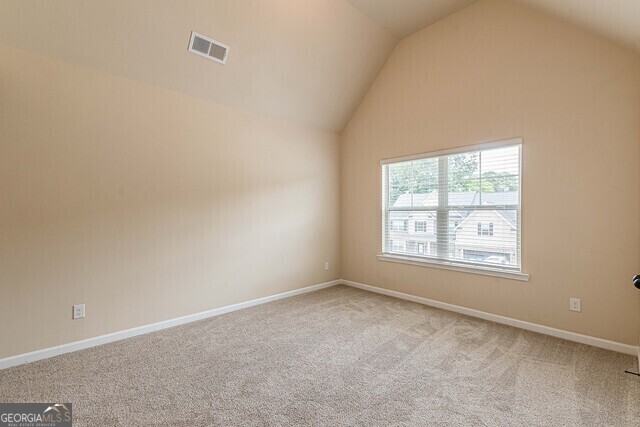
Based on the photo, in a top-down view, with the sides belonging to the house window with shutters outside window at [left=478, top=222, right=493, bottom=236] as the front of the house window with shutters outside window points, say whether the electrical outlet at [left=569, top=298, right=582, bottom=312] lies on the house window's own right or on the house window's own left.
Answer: on the house window's own left

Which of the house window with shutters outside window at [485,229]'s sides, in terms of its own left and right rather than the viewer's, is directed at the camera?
front

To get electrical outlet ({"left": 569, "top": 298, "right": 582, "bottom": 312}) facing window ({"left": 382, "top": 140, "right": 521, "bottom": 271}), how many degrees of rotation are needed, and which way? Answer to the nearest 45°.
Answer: approximately 90° to its right

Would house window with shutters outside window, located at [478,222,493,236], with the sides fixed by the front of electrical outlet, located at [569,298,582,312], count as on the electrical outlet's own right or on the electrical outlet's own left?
on the electrical outlet's own right

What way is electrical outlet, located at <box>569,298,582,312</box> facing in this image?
toward the camera

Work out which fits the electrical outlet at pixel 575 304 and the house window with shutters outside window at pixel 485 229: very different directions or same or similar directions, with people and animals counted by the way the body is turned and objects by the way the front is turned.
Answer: same or similar directions

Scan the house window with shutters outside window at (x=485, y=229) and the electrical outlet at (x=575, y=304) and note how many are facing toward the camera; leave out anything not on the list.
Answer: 2

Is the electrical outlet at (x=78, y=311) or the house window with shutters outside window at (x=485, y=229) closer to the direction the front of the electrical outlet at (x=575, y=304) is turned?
the electrical outlet
